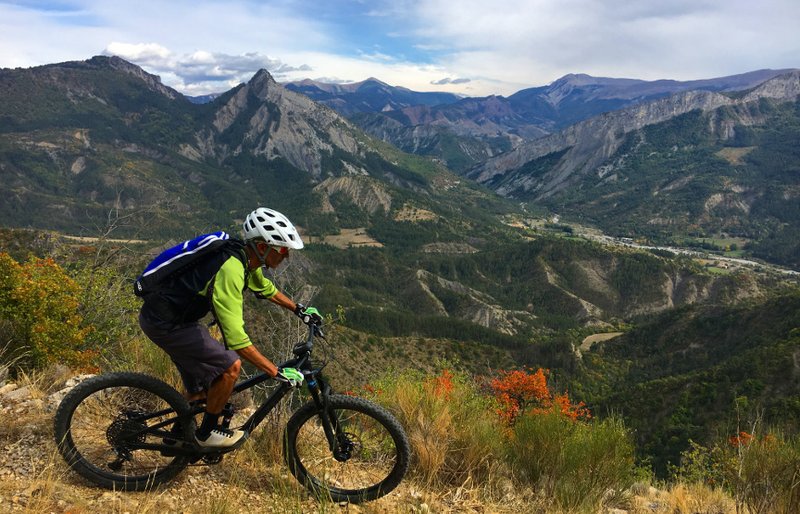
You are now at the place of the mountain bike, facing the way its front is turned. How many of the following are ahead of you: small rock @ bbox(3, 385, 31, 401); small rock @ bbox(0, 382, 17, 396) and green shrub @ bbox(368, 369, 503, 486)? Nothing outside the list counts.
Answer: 1

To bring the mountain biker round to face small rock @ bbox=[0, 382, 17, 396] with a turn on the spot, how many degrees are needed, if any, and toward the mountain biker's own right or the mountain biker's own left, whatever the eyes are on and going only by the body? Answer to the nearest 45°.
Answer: approximately 135° to the mountain biker's own left

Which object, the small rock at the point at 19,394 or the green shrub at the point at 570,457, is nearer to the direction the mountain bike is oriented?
the green shrub

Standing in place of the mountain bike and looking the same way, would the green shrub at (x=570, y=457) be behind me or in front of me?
in front

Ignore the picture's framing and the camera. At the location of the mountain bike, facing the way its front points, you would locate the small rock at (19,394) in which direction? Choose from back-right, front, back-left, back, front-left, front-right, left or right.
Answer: back-left

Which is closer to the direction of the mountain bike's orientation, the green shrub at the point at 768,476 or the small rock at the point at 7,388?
the green shrub

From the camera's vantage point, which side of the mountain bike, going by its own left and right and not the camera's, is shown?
right

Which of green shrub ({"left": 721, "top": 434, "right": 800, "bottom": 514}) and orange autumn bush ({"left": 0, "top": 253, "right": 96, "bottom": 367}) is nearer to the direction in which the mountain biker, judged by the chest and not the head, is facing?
the green shrub

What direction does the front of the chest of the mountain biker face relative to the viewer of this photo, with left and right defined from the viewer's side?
facing to the right of the viewer

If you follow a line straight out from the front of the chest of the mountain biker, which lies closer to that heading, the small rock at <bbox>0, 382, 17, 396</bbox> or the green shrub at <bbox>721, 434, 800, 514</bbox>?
the green shrub
